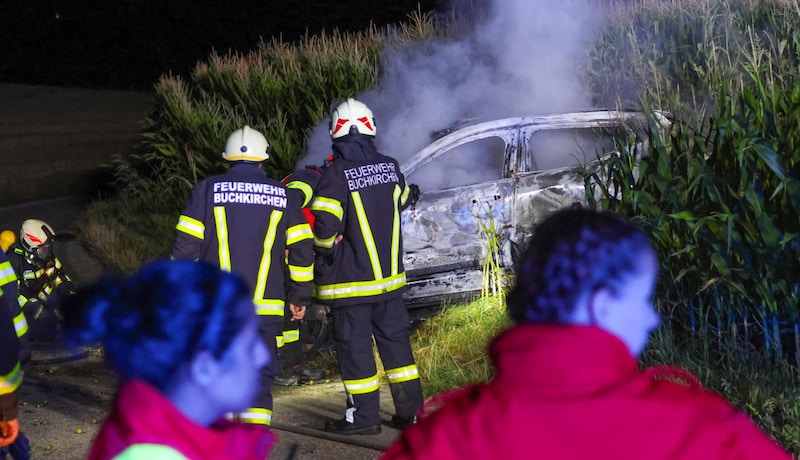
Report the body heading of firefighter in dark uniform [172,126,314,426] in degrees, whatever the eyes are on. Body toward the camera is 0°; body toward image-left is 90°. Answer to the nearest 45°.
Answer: approximately 180°

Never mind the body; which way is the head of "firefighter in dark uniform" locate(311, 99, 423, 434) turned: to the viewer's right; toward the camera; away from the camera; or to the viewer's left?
away from the camera

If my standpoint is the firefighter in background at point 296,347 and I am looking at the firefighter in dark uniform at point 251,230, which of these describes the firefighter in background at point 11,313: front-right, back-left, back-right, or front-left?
front-right

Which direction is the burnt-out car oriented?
to the viewer's left

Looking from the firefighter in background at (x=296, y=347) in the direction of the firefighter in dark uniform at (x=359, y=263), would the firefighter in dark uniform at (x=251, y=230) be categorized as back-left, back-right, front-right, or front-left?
front-right

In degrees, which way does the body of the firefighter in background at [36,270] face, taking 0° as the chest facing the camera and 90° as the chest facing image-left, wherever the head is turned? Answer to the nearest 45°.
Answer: approximately 315°

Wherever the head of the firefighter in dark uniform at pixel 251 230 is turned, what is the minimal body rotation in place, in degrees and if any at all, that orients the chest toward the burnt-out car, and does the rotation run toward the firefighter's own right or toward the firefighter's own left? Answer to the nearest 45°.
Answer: approximately 45° to the firefighter's own right

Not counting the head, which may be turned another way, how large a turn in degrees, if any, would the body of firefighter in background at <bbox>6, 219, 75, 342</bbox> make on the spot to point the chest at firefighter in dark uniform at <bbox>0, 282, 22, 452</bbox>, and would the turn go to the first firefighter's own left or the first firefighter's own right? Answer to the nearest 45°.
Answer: approximately 45° to the first firefighter's own right

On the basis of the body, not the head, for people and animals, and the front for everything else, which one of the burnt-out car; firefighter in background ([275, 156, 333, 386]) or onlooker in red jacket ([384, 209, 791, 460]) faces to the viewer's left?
the burnt-out car

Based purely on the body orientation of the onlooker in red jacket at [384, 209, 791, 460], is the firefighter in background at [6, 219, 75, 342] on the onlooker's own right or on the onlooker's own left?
on the onlooker's own left

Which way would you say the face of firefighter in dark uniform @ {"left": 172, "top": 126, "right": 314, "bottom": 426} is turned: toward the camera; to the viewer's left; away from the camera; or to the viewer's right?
away from the camera

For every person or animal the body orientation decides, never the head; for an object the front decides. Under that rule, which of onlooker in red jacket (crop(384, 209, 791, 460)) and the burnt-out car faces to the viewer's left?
the burnt-out car

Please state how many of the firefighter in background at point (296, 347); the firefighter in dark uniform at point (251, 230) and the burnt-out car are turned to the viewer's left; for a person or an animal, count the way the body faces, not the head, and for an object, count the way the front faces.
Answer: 1
